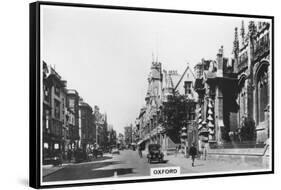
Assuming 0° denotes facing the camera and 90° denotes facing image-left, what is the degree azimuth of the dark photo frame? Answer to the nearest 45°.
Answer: approximately 315°
